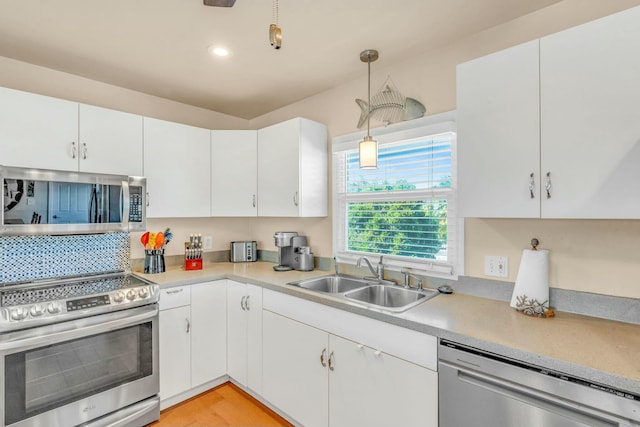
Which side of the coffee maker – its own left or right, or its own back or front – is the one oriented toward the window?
left

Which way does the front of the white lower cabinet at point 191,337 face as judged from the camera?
facing the viewer and to the right of the viewer

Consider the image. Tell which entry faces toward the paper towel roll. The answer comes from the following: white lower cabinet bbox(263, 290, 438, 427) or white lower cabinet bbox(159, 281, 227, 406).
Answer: white lower cabinet bbox(159, 281, 227, 406)

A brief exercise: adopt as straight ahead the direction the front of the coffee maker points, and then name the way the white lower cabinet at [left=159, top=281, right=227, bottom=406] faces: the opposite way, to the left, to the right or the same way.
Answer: to the left

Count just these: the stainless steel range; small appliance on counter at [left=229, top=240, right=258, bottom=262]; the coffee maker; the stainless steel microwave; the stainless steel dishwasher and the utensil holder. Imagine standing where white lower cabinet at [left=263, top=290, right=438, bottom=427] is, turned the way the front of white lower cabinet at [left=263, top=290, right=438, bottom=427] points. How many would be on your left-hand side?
1

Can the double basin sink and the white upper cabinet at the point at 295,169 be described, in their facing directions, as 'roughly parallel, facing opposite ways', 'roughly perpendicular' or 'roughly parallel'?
roughly parallel

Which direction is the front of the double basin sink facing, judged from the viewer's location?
facing the viewer and to the left of the viewer

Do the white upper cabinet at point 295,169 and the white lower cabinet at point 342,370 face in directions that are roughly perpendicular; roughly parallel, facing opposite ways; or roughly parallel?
roughly parallel

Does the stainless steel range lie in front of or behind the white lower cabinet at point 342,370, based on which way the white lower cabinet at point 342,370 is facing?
in front

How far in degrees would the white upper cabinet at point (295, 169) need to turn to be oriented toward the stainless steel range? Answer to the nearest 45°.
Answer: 0° — it already faces it
